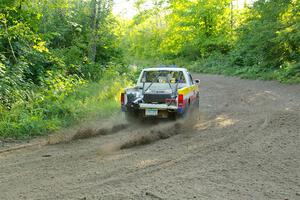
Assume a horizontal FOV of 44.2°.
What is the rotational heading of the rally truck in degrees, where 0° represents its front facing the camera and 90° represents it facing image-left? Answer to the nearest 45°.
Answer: approximately 180°
